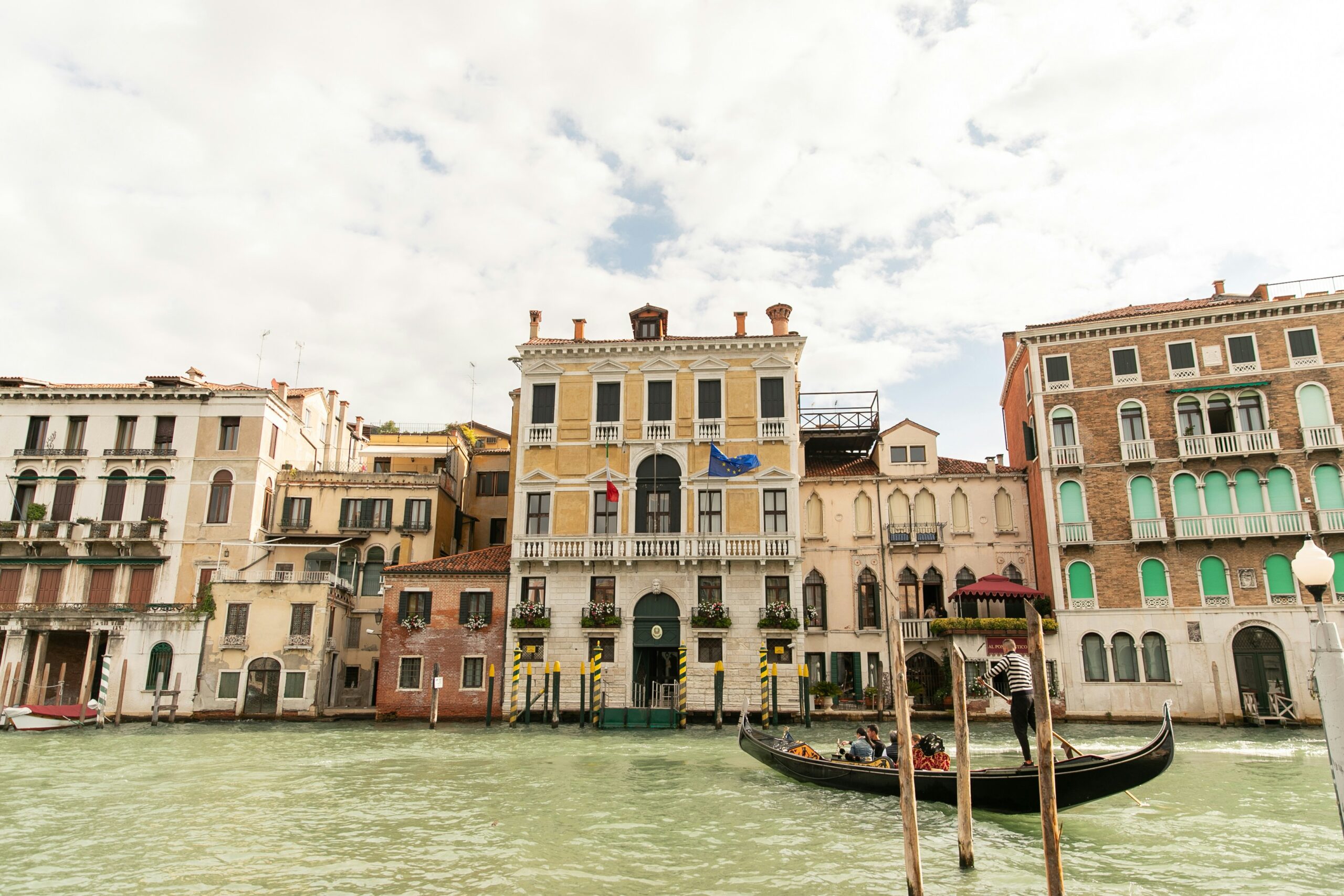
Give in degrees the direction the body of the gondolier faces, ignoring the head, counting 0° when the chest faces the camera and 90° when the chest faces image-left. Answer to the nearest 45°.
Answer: approximately 135°

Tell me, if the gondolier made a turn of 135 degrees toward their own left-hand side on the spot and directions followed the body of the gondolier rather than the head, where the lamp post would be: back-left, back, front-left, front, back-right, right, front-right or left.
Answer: front-left

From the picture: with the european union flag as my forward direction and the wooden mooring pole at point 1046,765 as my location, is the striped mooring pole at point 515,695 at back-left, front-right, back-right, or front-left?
front-left

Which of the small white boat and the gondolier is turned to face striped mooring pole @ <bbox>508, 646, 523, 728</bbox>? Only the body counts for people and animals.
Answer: the gondolier

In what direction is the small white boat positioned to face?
to the viewer's left

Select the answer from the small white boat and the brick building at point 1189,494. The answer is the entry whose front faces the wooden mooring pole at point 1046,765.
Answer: the brick building

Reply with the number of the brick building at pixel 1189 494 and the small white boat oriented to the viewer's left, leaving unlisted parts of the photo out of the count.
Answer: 1

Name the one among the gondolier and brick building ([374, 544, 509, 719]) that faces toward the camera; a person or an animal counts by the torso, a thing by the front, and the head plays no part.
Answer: the brick building

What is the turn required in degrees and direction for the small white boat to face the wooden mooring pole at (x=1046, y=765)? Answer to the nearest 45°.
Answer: approximately 90° to its left

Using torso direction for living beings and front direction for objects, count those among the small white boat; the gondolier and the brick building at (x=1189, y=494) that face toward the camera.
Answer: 1

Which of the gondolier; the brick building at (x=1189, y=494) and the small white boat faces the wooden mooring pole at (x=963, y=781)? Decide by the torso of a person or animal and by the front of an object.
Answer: the brick building

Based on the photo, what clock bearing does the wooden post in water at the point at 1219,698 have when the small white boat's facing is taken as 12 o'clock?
The wooden post in water is roughly at 7 o'clock from the small white boat.

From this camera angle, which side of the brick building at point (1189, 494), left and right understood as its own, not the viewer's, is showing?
front

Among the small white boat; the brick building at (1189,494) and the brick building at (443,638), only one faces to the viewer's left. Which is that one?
the small white boat

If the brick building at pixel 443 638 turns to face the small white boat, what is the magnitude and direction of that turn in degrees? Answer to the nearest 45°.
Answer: approximately 90° to its right

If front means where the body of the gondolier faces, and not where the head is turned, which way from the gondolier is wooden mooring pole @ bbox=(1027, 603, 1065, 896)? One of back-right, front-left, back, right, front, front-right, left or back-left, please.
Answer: back-left

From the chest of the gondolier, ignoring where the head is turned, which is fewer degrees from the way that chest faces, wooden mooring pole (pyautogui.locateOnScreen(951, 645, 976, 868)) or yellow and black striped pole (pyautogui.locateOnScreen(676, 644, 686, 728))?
the yellow and black striped pole

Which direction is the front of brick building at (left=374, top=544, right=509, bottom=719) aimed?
toward the camera

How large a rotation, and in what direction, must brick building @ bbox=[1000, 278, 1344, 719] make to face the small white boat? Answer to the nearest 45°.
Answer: approximately 45° to its right

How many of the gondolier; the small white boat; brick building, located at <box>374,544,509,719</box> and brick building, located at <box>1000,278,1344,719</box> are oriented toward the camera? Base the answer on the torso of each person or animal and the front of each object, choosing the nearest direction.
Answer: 2

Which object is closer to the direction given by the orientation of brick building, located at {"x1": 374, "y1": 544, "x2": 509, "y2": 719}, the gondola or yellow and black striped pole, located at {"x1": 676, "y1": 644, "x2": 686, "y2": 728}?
the gondola

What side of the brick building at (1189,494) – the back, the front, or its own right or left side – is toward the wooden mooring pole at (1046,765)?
front

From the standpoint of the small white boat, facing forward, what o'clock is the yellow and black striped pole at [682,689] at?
The yellow and black striped pole is roughly at 7 o'clock from the small white boat.

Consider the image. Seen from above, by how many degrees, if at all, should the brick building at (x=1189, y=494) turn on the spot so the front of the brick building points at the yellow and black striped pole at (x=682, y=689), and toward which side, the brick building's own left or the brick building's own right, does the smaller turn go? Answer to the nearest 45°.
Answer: approximately 45° to the brick building's own right
